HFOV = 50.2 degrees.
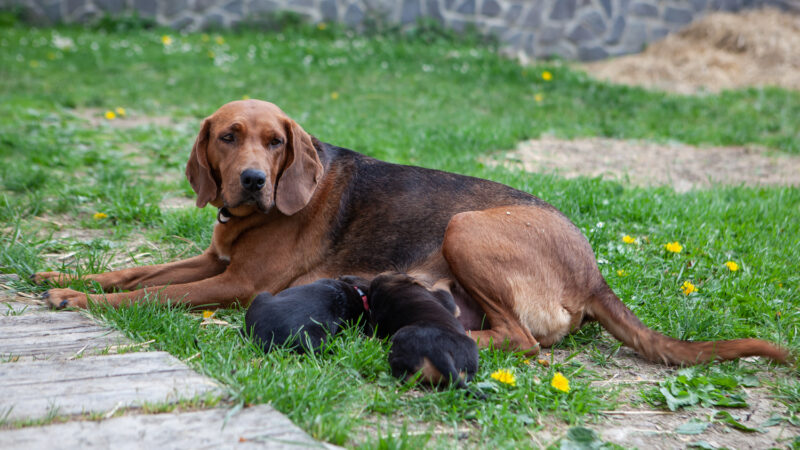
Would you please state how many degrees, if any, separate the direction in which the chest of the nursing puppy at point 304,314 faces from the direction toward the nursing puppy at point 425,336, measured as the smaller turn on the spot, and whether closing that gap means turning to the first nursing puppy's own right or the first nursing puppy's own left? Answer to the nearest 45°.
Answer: approximately 90° to the first nursing puppy's own right

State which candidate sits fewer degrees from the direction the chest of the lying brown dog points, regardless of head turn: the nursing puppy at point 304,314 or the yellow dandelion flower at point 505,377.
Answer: the nursing puppy

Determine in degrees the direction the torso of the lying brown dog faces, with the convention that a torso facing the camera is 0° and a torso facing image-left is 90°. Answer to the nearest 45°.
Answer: approximately 90°

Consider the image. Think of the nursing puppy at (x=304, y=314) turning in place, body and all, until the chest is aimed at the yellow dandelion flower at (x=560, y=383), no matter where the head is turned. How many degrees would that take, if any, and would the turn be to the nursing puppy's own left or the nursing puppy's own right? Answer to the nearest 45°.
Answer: approximately 90° to the nursing puppy's own right

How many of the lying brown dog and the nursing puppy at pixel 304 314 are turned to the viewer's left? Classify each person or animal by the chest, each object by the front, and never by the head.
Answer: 1

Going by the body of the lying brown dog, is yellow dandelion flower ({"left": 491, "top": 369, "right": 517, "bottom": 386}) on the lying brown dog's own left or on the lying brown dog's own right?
on the lying brown dog's own left

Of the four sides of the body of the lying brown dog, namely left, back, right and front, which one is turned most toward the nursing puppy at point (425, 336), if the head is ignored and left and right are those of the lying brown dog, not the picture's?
left

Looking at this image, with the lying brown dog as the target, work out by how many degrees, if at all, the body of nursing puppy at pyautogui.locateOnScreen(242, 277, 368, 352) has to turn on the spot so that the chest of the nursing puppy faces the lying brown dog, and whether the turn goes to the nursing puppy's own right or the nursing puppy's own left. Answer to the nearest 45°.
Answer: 0° — it already faces it

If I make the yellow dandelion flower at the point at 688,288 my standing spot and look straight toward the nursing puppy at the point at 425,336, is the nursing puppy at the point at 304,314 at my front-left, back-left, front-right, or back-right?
front-right

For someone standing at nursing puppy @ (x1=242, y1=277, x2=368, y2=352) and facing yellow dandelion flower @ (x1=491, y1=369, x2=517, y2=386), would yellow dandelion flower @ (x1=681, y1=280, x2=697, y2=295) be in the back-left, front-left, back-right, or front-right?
front-left

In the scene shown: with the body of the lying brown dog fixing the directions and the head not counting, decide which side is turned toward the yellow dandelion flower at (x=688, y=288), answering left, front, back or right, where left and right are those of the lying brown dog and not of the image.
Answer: back

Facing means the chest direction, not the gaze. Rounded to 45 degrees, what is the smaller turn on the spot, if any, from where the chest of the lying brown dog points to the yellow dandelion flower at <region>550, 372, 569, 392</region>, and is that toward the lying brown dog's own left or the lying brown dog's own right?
approximately 135° to the lying brown dog's own left

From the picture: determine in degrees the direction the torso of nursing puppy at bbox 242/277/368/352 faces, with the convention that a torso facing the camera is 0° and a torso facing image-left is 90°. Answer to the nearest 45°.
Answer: approximately 225°
